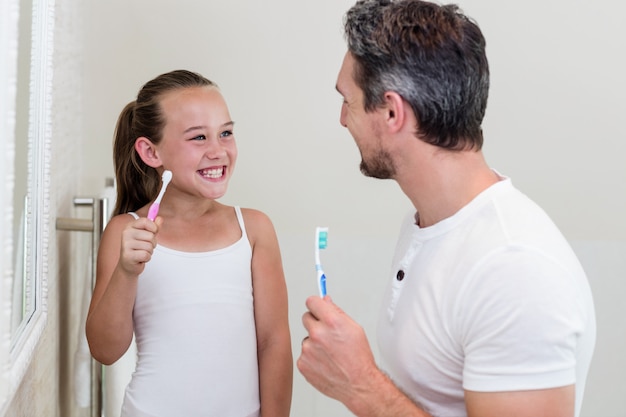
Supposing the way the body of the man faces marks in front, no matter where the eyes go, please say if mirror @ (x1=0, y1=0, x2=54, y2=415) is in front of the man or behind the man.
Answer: in front

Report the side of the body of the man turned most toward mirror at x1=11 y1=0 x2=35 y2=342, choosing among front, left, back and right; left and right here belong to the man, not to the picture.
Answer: front

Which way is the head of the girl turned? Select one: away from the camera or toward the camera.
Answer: toward the camera

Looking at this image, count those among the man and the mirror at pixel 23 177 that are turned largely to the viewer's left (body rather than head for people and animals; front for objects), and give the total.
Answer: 1

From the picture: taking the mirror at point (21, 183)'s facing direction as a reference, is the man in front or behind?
in front

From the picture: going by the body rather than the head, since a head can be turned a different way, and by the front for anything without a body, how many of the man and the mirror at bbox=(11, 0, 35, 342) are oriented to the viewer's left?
1

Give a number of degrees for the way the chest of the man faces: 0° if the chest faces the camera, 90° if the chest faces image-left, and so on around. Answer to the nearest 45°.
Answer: approximately 90°

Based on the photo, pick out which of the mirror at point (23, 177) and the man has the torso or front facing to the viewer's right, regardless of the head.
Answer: the mirror

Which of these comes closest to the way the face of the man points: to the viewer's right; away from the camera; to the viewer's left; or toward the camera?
to the viewer's left

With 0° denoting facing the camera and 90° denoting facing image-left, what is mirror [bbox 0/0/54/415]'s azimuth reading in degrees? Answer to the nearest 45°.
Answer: approximately 270°
